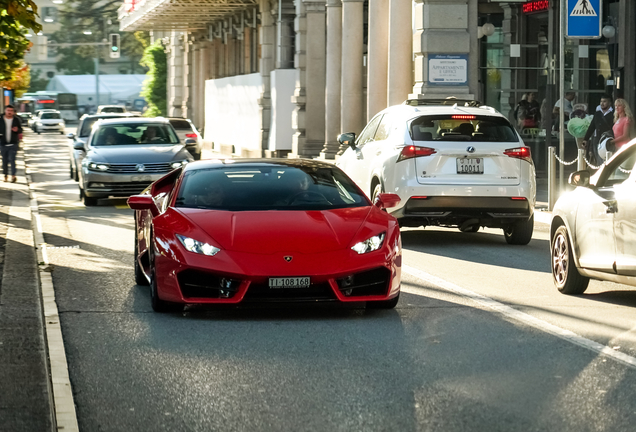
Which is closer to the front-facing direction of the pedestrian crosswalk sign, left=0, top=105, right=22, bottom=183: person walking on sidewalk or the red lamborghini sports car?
the red lamborghini sports car

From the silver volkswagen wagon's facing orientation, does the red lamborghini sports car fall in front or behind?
in front

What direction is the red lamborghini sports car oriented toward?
toward the camera

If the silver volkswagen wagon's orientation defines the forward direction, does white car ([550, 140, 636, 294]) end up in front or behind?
in front

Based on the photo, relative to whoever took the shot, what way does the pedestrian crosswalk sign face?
facing the viewer

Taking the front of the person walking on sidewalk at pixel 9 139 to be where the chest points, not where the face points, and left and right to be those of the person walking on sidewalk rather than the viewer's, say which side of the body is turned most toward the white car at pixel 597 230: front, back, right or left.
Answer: front

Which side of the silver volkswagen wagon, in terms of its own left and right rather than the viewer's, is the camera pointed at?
front

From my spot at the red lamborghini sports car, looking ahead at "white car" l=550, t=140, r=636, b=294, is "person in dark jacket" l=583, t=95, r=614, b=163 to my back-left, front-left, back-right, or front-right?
front-left

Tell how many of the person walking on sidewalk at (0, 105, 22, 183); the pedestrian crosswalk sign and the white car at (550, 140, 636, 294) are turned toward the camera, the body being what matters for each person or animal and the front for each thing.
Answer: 2

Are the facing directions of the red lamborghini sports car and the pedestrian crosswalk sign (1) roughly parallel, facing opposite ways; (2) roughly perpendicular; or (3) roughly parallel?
roughly parallel

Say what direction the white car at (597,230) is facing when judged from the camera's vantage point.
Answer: facing away from the viewer and to the left of the viewer

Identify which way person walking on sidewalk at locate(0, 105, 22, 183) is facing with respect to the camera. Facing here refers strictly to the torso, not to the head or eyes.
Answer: toward the camera

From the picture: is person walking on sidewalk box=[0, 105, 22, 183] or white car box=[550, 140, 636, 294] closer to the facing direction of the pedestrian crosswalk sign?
the white car

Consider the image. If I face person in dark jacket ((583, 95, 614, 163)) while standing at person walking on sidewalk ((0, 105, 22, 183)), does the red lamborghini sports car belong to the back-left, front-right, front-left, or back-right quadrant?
front-right
